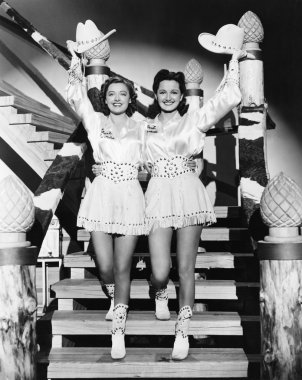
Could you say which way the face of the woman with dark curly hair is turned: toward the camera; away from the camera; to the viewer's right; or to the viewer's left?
toward the camera

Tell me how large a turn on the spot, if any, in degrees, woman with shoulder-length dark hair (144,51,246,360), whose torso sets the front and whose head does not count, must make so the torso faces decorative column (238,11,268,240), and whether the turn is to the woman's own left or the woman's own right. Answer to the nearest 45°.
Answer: approximately 135° to the woman's own left

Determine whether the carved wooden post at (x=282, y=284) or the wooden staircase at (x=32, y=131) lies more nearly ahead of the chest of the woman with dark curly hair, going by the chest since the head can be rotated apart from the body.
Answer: the carved wooden post

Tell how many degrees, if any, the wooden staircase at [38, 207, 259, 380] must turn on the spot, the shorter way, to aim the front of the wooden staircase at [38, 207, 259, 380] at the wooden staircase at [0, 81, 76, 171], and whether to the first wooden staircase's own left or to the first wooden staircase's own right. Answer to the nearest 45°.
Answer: approximately 135° to the first wooden staircase's own right

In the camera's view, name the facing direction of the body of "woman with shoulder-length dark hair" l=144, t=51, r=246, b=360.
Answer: toward the camera

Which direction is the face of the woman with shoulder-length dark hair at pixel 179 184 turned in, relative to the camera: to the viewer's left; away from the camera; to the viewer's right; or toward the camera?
toward the camera

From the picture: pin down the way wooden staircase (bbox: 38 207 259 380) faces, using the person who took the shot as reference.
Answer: facing the viewer

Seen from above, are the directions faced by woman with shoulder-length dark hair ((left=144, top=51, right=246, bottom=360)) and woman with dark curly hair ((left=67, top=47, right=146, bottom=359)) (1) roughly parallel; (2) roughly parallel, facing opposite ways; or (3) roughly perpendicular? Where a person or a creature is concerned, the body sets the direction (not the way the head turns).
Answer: roughly parallel

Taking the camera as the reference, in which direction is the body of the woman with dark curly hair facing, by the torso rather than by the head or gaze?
toward the camera

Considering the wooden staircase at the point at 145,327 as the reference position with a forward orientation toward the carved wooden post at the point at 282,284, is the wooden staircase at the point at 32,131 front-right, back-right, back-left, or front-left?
back-left

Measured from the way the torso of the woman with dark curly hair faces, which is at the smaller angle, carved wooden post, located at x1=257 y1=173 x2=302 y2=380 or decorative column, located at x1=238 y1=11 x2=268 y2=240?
the carved wooden post

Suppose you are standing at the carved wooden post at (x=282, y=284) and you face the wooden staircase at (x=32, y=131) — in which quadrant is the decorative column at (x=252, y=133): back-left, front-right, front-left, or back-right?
front-right

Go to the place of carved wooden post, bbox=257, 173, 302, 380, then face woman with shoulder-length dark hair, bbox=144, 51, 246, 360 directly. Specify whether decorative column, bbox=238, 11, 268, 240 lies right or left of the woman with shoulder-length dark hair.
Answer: right

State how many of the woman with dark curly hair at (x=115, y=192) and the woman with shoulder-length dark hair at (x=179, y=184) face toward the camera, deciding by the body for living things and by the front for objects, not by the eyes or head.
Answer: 2

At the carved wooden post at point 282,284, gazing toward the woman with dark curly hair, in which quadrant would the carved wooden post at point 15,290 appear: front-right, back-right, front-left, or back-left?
front-left
